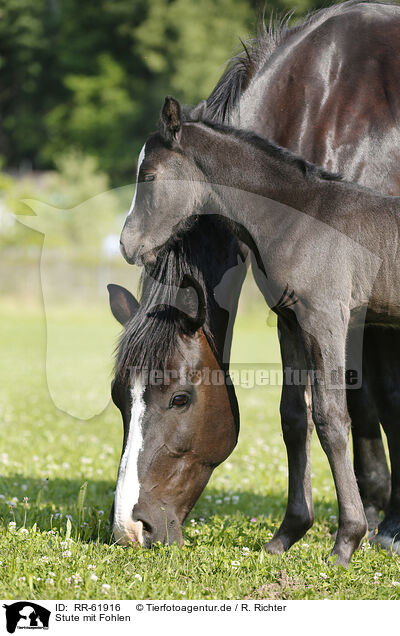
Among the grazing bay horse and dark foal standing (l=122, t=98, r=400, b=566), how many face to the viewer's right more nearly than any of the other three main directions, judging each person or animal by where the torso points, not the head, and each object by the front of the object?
0

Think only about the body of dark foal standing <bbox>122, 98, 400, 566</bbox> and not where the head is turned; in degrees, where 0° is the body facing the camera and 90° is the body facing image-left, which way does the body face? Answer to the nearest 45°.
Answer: approximately 90°

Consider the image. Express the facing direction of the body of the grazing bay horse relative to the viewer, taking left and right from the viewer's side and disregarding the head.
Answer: facing the viewer and to the left of the viewer
